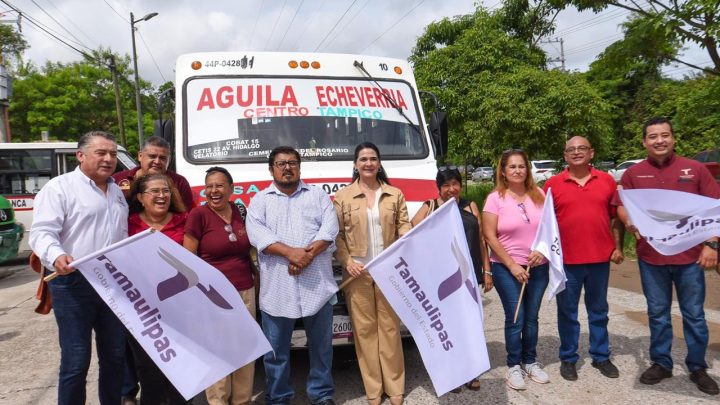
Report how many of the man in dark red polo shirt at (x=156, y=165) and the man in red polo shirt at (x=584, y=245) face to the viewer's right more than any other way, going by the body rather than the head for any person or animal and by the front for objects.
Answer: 0

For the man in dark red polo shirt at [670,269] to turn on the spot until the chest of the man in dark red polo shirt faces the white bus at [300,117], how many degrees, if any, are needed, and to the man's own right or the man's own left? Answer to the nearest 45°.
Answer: approximately 90° to the man's own right

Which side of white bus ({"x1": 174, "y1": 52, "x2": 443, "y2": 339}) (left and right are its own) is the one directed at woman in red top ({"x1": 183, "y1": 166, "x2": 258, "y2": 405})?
front

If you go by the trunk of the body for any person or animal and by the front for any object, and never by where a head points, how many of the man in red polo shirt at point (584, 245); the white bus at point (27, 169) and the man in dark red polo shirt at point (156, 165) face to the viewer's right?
1

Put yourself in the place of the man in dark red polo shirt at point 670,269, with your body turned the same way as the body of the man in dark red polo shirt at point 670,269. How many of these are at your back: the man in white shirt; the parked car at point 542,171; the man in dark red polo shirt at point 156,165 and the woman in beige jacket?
1

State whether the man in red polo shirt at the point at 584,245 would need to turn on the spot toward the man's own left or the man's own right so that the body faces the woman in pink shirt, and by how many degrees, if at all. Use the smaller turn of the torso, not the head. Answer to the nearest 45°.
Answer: approximately 45° to the man's own right
